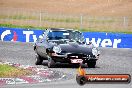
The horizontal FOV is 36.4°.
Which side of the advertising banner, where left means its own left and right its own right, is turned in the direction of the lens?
front

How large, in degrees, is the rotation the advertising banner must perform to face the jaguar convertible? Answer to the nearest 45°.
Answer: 0° — it already faces it

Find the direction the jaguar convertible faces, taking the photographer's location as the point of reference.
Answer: facing the viewer and to the right of the viewer

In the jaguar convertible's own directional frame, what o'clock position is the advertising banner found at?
The advertising banner is roughly at 6 o'clock from the jaguar convertible.

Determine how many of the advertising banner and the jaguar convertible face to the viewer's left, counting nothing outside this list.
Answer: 0
